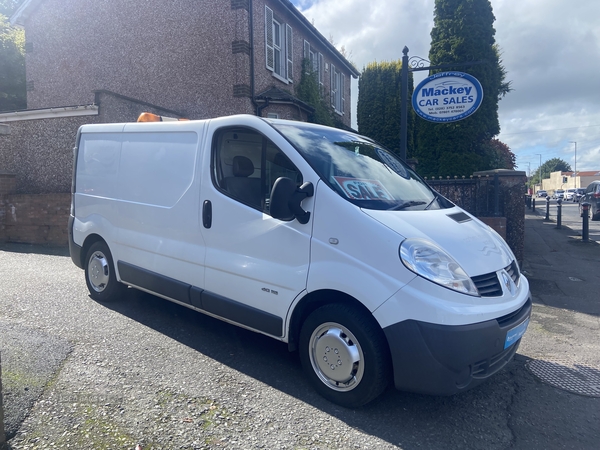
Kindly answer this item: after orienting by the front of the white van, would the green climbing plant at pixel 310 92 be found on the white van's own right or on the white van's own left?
on the white van's own left

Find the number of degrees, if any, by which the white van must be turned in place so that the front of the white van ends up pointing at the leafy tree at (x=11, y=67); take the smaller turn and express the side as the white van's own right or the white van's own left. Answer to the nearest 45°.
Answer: approximately 180°

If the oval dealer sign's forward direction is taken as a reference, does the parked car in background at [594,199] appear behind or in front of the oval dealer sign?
behind

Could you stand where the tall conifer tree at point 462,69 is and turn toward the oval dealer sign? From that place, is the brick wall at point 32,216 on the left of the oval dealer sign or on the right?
right

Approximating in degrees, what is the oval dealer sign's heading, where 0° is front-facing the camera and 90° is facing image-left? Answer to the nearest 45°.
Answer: approximately 0°

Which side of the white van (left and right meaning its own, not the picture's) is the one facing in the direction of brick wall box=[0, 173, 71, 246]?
back

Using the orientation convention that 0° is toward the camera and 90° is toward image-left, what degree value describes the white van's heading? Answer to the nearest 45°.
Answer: approximately 315°

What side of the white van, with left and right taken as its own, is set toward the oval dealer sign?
left

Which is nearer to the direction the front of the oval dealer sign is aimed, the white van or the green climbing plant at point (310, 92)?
the white van

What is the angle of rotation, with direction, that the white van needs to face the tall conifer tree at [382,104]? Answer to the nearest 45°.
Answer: approximately 135° to its left

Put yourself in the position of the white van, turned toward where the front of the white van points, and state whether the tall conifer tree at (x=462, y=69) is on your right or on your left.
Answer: on your left
